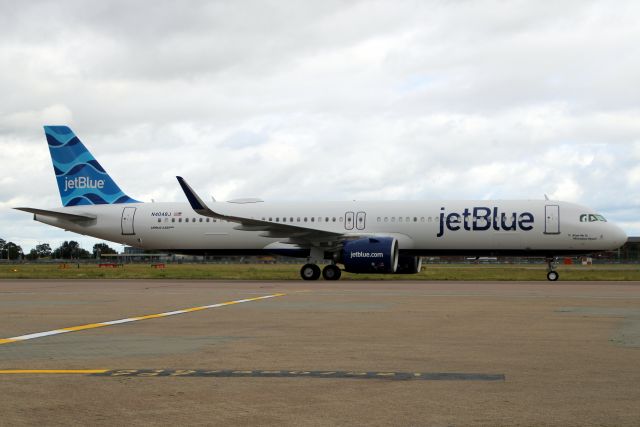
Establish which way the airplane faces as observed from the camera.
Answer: facing to the right of the viewer
